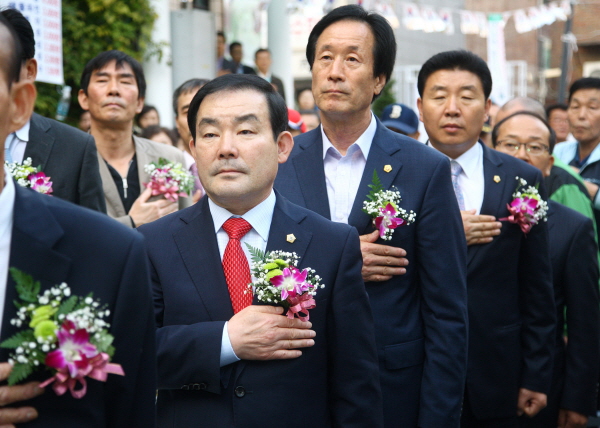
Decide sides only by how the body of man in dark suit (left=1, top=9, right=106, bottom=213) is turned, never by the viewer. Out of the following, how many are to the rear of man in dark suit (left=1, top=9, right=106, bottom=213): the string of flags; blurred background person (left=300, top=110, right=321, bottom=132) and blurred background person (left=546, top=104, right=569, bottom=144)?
3

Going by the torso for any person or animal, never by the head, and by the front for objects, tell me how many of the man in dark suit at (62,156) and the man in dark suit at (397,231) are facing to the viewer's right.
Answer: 0

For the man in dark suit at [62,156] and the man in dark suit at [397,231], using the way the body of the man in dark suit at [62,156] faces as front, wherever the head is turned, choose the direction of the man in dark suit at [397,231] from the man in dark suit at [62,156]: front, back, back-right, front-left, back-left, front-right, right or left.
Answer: left

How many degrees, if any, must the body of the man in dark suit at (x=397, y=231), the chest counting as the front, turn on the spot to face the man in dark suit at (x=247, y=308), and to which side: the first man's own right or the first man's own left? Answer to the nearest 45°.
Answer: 0° — they already face them

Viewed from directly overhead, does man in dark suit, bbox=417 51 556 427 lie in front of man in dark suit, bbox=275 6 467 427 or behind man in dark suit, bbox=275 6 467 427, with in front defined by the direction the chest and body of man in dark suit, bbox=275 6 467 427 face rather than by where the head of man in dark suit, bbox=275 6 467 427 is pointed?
behind

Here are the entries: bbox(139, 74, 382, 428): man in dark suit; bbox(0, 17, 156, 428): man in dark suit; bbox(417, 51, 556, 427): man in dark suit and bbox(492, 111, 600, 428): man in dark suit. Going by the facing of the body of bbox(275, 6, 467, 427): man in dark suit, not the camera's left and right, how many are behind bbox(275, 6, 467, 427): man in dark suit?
2

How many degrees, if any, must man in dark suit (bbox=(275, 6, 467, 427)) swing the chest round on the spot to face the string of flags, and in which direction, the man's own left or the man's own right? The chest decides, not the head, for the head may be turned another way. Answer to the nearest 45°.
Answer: approximately 135° to the man's own right

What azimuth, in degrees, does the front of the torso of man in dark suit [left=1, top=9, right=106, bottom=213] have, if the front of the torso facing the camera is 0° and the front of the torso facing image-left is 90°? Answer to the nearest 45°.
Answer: approximately 45°

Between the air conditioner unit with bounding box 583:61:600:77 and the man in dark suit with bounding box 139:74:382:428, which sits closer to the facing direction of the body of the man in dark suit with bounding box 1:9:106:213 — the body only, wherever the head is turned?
the man in dark suit

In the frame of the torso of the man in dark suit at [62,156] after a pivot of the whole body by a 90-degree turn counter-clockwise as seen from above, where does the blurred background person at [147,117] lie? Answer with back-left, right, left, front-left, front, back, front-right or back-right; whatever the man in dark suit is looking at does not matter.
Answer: back-left

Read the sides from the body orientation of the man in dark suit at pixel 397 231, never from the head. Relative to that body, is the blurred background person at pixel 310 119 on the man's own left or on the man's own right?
on the man's own right
